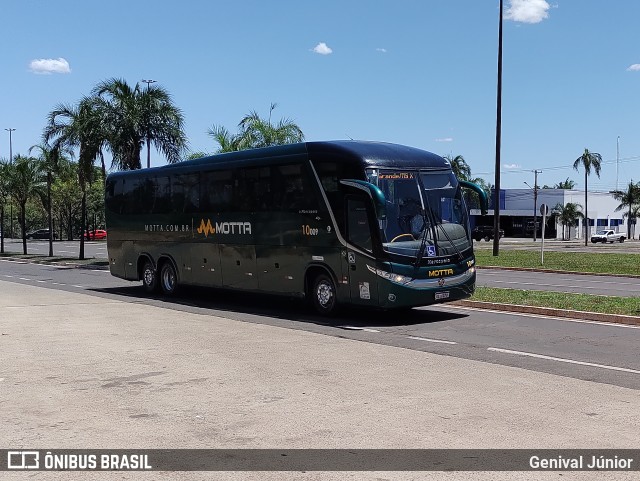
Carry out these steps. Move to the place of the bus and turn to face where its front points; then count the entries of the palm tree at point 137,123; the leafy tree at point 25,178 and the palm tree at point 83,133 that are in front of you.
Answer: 0

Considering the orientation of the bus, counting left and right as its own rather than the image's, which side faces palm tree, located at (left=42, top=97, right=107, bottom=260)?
back

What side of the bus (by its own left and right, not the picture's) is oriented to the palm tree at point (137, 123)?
back

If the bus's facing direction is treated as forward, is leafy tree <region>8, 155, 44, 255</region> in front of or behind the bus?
behind

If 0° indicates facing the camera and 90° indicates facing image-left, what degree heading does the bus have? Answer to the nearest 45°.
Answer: approximately 315°
